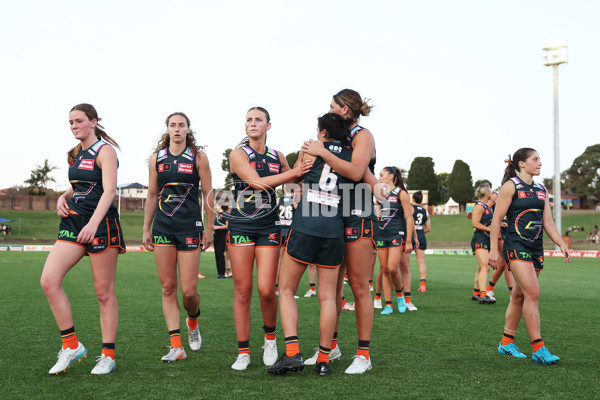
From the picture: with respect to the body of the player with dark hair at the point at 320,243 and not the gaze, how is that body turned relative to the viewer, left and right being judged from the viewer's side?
facing away from the viewer and to the left of the viewer

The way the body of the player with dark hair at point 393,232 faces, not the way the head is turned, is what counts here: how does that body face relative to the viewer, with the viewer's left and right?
facing the viewer and to the left of the viewer

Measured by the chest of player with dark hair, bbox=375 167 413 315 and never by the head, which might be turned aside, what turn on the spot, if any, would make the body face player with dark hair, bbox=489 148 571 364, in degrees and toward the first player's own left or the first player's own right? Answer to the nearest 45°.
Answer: approximately 90° to the first player's own left

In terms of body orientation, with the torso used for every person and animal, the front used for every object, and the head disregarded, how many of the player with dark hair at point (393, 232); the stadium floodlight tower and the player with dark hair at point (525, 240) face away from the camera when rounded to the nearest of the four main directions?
0

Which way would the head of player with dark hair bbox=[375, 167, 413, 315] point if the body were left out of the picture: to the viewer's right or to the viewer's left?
to the viewer's left

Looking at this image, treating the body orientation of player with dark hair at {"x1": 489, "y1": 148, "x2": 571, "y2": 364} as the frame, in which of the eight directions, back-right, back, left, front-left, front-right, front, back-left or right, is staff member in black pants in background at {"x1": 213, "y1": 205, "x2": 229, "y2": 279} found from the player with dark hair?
back

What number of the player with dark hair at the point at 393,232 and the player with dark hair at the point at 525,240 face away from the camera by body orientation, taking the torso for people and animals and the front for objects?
0

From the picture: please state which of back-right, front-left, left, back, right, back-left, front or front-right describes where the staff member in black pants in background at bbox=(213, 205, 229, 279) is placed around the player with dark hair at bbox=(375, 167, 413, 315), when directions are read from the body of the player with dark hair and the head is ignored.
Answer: right

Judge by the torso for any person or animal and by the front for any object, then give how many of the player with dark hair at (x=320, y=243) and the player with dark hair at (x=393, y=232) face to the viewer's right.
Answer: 0

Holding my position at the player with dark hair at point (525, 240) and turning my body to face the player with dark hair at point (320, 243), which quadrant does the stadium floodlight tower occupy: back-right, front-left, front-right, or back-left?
back-right
